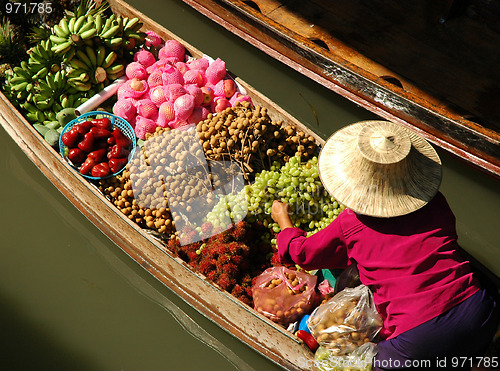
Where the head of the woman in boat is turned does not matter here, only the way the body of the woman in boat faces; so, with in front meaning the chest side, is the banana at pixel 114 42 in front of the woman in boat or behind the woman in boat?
in front

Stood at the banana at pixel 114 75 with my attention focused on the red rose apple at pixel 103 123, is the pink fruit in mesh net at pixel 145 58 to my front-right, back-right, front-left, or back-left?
back-left

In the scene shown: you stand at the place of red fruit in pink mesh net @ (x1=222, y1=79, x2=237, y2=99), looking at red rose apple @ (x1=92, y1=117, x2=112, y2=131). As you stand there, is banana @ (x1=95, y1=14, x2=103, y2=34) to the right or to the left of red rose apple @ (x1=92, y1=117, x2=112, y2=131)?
right

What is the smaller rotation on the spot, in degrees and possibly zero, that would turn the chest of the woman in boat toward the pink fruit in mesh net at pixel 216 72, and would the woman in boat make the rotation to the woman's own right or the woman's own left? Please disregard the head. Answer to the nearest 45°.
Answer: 0° — they already face it

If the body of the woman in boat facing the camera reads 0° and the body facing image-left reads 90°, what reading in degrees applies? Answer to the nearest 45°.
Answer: approximately 135°

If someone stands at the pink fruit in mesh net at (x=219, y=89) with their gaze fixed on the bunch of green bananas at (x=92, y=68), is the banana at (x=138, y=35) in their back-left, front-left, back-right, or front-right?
front-right

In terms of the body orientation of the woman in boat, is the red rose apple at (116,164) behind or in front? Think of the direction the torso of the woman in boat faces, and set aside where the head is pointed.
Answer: in front

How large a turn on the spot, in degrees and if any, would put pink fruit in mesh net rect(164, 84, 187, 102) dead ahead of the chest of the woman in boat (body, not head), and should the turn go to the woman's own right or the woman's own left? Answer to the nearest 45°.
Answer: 0° — they already face it

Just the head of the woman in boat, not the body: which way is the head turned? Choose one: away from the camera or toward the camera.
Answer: away from the camera

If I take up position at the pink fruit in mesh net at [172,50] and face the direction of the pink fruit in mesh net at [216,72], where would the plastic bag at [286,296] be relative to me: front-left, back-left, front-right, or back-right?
front-right

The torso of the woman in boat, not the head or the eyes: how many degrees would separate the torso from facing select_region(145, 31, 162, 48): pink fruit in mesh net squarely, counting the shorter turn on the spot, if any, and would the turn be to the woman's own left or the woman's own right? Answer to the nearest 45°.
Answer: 0° — they already face it

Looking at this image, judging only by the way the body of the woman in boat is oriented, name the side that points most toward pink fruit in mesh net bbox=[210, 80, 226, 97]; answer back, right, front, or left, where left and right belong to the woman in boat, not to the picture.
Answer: front
